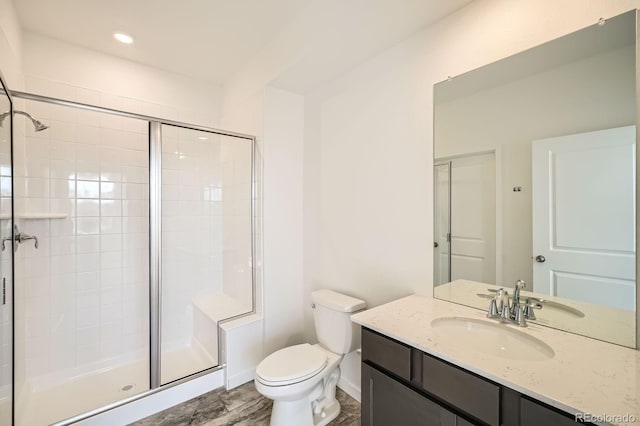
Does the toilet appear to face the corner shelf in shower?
no

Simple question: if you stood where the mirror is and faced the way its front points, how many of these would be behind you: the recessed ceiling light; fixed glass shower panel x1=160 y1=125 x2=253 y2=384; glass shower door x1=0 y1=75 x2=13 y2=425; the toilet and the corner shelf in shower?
0

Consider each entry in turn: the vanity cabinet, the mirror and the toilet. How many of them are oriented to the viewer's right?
0

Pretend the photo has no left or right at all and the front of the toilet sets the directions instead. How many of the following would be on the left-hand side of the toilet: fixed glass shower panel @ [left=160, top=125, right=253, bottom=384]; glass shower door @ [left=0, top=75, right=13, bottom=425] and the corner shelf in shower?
0

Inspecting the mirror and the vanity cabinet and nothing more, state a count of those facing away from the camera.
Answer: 0

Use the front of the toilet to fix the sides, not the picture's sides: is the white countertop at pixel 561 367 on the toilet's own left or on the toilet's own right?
on the toilet's own left

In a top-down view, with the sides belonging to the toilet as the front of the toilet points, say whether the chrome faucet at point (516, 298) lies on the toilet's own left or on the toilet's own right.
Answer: on the toilet's own left

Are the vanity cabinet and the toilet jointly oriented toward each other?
no

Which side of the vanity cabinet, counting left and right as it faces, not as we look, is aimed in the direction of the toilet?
right

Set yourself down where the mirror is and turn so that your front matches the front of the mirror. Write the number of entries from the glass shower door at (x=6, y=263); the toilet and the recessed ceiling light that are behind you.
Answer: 0

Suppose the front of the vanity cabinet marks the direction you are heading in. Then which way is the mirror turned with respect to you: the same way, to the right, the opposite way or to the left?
the same way

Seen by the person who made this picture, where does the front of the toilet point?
facing the viewer and to the left of the viewer

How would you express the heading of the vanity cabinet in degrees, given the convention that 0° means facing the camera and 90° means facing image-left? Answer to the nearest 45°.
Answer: approximately 45°

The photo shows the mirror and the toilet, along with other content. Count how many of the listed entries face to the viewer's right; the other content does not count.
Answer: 0
